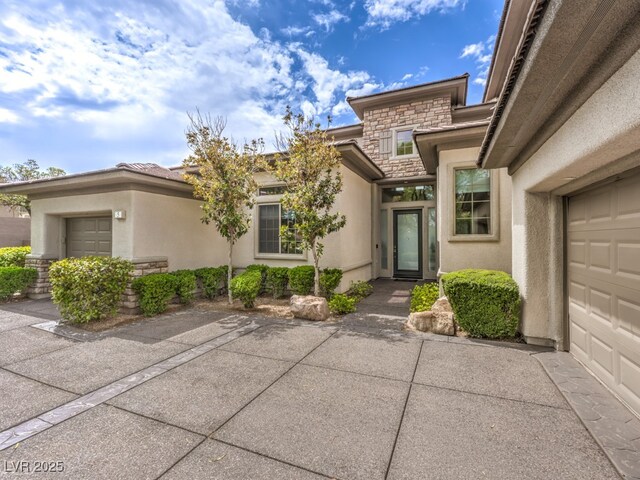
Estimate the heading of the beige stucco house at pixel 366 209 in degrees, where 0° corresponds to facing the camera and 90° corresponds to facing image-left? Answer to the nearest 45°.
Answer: approximately 0°

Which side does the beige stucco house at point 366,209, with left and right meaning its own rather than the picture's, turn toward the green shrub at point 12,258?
right

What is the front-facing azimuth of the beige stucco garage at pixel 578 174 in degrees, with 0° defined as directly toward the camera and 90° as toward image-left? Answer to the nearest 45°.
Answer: approximately 90°

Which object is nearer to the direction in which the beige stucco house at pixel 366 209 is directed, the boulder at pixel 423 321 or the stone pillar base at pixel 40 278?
the boulder

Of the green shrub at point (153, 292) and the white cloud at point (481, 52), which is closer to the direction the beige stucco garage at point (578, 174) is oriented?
the green shrub

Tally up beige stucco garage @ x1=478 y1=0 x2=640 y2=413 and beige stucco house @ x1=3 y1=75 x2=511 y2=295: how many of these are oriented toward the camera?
1

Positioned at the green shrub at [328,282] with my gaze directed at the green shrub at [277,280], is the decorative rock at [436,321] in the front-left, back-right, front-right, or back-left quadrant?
back-left
